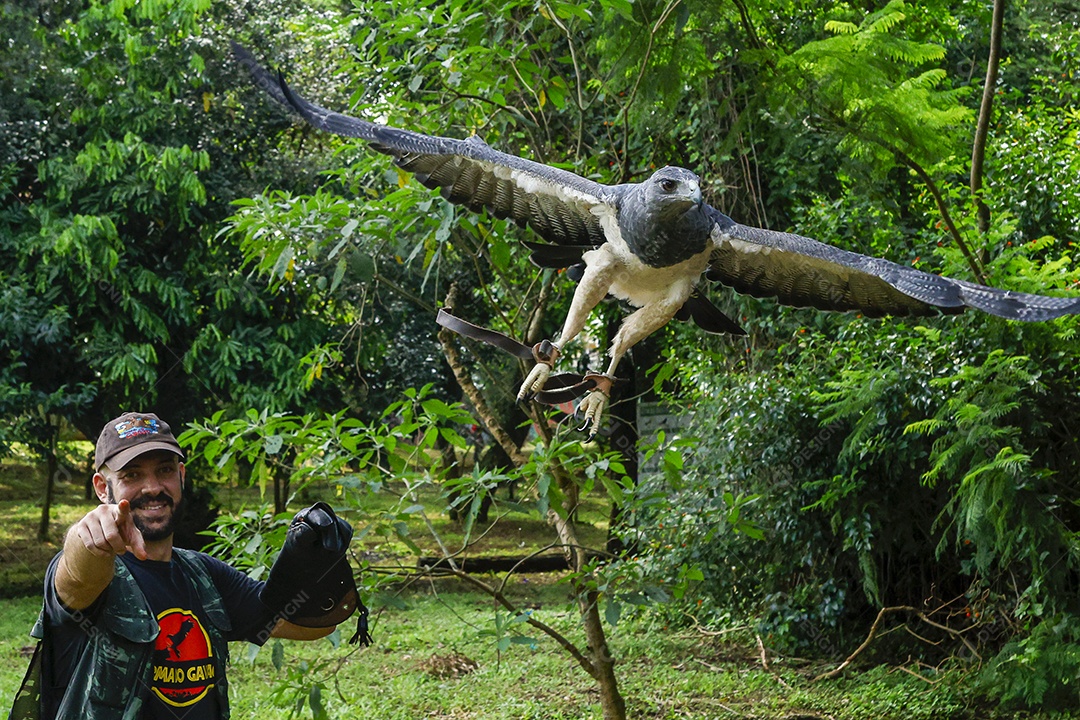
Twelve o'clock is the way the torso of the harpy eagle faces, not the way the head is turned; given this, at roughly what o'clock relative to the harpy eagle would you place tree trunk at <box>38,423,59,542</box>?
The tree trunk is roughly at 5 o'clock from the harpy eagle.

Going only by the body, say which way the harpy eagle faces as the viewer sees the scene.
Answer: toward the camera

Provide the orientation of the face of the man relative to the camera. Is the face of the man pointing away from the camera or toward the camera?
toward the camera
